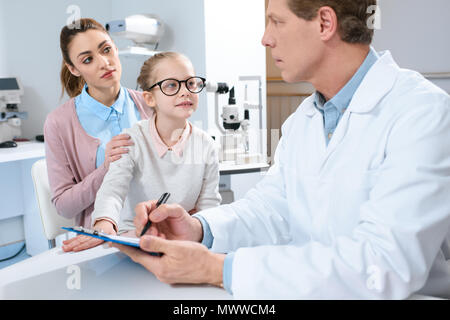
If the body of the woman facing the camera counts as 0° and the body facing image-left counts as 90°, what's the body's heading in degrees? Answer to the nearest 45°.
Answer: approximately 315°

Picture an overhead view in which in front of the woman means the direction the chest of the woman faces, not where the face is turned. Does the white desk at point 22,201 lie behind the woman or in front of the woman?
behind

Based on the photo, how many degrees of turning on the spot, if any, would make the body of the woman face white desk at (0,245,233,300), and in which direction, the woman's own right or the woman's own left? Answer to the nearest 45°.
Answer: approximately 45° to the woman's own right

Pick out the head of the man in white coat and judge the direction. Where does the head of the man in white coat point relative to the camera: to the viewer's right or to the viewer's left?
to the viewer's left

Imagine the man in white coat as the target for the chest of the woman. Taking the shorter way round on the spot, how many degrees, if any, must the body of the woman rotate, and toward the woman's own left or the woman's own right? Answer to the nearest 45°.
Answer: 0° — they already face them
